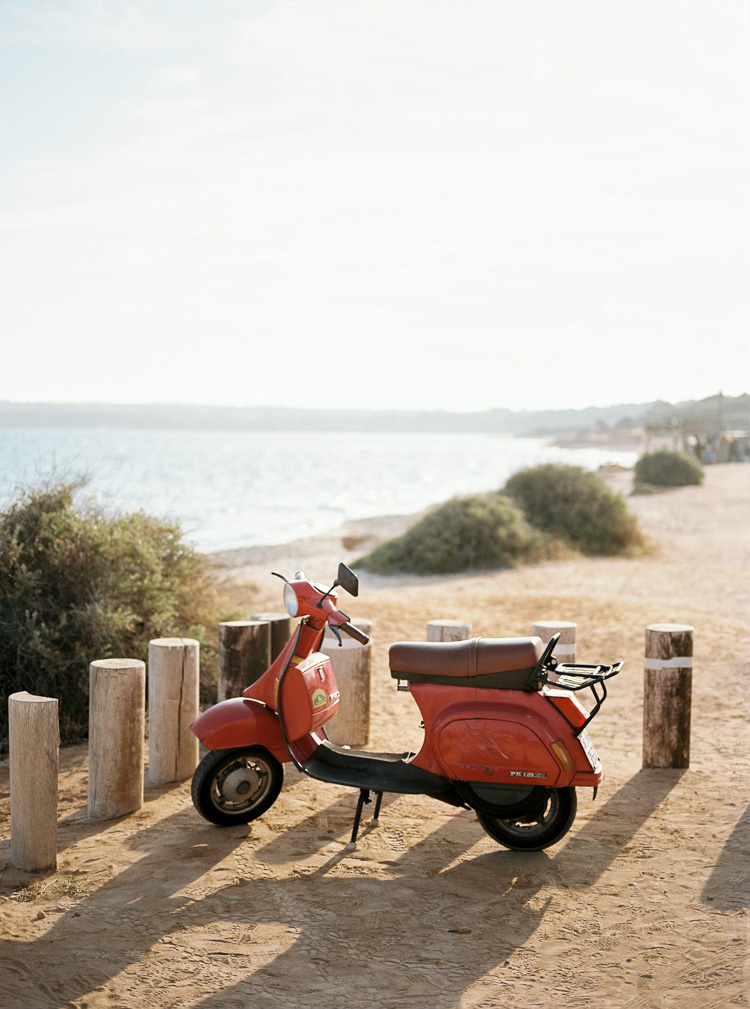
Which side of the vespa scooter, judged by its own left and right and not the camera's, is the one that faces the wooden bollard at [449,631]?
right

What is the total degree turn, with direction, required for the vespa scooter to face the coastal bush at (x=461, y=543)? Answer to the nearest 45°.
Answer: approximately 90° to its right

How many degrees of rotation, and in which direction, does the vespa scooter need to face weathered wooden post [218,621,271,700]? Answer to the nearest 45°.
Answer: approximately 45° to its right

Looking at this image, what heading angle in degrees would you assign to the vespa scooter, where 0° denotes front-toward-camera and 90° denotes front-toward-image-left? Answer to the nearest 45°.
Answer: approximately 90°

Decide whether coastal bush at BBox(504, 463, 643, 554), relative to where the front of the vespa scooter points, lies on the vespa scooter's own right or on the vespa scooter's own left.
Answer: on the vespa scooter's own right

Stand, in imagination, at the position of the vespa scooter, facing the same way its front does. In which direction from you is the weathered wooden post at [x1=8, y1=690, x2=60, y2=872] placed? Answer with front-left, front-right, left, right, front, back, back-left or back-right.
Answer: front

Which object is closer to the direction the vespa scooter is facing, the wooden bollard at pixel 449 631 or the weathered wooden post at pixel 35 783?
the weathered wooden post

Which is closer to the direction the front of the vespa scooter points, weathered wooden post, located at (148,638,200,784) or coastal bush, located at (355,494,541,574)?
the weathered wooden post

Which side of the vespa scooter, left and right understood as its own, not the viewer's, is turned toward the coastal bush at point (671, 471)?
right
